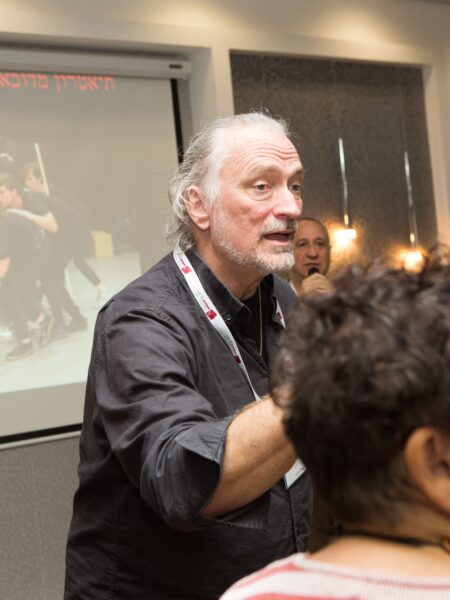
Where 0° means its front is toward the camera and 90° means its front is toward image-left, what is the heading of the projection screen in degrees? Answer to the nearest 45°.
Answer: approximately 0°

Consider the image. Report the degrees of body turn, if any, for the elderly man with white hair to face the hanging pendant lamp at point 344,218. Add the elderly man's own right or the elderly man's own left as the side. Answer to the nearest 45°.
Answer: approximately 135° to the elderly man's own left

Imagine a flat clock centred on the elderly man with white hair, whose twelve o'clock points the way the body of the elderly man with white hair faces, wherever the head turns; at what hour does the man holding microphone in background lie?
The man holding microphone in background is roughly at 8 o'clock from the elderly man with white hair.

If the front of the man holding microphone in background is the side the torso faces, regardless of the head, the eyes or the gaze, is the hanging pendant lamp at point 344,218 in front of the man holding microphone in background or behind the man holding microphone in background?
behind

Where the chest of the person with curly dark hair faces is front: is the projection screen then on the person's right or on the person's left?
on the person's left

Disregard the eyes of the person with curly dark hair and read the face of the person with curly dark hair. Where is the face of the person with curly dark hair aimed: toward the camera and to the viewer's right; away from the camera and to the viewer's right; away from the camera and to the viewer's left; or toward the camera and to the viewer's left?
away from the camera and to the viewer's left

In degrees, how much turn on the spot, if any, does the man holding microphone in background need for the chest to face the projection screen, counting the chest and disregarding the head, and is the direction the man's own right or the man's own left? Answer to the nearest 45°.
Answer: approximately 90° to the man's own right

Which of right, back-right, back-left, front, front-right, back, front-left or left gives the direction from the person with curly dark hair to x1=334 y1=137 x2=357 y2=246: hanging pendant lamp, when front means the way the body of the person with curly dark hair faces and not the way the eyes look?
front-left

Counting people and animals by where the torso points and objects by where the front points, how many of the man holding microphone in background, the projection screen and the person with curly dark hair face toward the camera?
2

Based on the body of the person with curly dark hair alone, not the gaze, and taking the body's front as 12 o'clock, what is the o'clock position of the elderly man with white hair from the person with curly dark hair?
The elderly man with white hair is roughly at 10 o'clock from the person with curly dark hair.

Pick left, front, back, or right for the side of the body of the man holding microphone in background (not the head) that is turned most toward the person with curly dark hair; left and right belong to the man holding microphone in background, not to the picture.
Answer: front

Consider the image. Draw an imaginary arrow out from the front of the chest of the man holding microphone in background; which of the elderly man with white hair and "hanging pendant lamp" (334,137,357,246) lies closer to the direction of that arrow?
the elderly man with white hair

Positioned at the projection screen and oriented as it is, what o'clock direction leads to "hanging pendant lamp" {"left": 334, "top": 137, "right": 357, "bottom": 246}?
The hanging pendant lamp is roughly at 8 o'clock from the projection screen.

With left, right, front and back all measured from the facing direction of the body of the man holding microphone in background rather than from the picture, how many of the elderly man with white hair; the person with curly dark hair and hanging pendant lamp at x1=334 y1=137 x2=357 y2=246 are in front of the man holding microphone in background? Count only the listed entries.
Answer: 2
